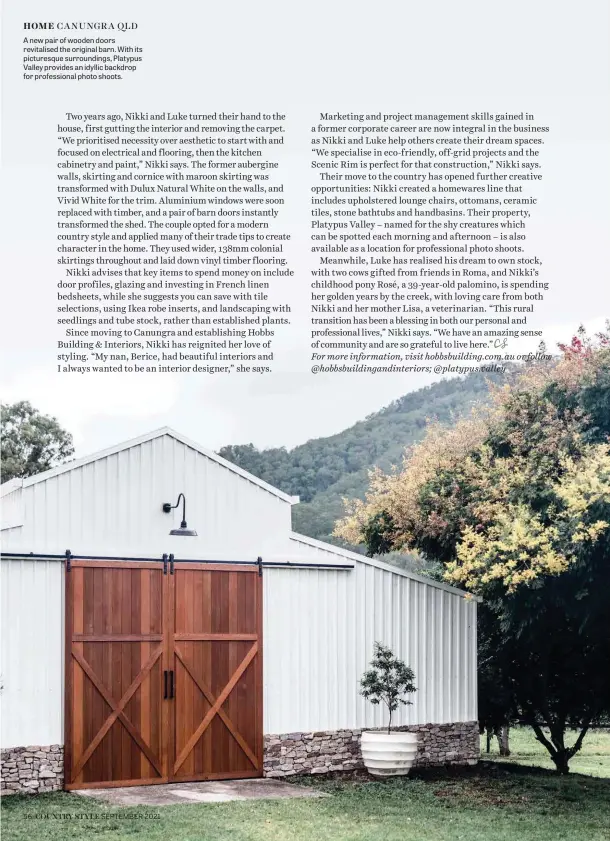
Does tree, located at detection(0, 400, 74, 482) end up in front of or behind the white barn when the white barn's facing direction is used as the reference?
behind

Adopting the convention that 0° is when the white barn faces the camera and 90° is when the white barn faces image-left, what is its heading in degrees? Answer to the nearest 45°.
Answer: approximately 0°
